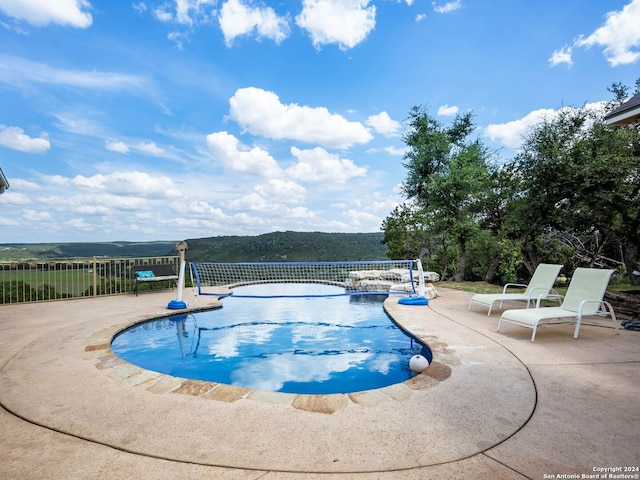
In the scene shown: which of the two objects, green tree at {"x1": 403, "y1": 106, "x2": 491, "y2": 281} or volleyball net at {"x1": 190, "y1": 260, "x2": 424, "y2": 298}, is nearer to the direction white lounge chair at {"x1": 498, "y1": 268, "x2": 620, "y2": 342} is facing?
the volleyball net

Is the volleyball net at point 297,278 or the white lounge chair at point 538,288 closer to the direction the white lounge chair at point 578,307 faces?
the volleyball net

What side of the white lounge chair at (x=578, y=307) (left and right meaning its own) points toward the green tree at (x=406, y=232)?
right

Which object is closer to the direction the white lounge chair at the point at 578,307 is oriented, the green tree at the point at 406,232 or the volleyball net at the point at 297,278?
the volleyball net

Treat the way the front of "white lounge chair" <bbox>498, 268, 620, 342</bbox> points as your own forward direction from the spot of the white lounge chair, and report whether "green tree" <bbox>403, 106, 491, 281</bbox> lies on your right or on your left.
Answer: on your right

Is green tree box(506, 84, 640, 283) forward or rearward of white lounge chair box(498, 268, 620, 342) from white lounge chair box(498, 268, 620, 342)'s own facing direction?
rearward

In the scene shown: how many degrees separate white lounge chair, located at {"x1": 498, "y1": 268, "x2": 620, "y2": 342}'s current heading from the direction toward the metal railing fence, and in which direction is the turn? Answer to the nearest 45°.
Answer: approximately 45° to its right

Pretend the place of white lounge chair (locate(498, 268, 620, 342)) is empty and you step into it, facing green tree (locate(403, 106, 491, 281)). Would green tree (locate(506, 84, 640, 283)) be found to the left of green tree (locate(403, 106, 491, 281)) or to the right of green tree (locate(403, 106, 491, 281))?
right

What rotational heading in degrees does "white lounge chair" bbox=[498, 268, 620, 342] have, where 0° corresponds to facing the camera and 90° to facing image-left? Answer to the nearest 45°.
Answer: approximately 45°

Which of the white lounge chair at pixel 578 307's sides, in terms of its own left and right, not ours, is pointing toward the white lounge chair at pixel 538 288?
right
